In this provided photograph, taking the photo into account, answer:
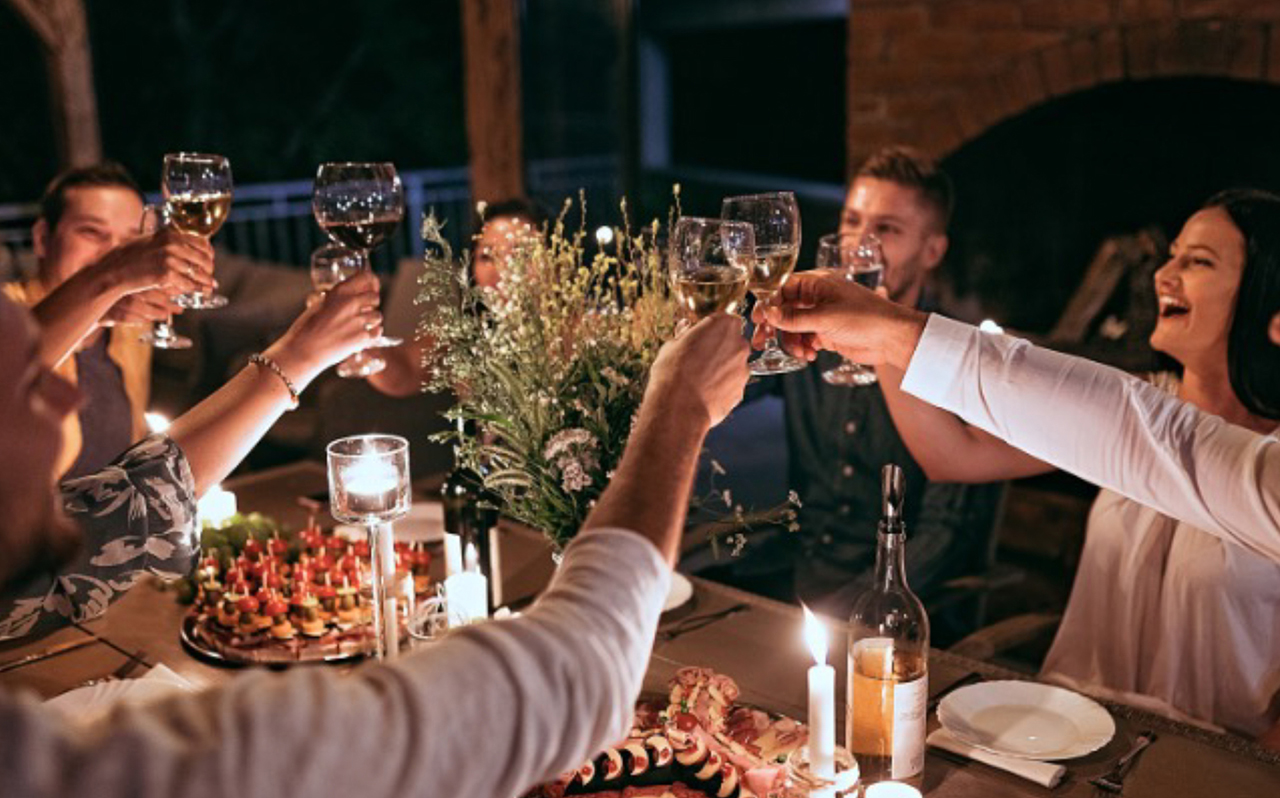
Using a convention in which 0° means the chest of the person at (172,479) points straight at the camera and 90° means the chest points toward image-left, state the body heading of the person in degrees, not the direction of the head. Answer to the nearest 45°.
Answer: approximately 270°

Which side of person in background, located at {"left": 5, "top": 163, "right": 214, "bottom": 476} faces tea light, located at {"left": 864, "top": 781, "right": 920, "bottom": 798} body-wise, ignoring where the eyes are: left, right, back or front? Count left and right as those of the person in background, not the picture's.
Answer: front

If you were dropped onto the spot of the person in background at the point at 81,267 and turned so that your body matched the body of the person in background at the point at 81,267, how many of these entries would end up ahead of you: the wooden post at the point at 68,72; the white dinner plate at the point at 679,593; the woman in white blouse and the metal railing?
2

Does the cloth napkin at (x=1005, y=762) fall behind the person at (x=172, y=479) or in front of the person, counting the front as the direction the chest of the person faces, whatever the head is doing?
in front

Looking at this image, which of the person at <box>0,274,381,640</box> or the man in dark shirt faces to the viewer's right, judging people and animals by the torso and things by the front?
the person

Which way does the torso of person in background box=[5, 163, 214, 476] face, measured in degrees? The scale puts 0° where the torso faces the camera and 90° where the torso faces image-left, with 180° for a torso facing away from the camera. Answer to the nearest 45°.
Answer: approximately 315°

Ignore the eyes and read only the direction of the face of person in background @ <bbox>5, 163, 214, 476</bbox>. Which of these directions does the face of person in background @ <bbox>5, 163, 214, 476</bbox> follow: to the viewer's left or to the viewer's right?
to the viewer's right

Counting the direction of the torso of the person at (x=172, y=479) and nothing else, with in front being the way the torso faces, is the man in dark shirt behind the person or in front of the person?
in front

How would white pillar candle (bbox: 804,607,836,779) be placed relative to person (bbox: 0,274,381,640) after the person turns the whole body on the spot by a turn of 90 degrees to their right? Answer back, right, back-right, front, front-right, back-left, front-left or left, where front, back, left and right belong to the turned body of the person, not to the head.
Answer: front-left

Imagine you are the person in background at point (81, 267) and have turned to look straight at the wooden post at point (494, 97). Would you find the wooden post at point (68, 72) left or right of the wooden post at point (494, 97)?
left

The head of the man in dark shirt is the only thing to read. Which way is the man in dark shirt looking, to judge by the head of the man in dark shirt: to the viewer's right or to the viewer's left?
to the viewer's left
